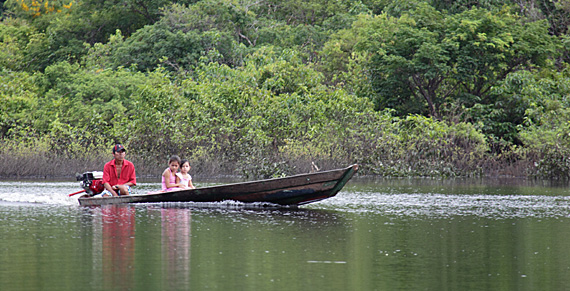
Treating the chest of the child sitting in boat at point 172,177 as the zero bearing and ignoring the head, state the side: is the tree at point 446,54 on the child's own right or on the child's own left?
on the child's own left

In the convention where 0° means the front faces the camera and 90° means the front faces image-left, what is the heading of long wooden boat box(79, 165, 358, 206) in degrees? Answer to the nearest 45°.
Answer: approximately 270°

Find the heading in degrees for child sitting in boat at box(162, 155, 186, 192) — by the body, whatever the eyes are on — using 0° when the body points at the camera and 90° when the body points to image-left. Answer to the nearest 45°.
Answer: approximately 315°
